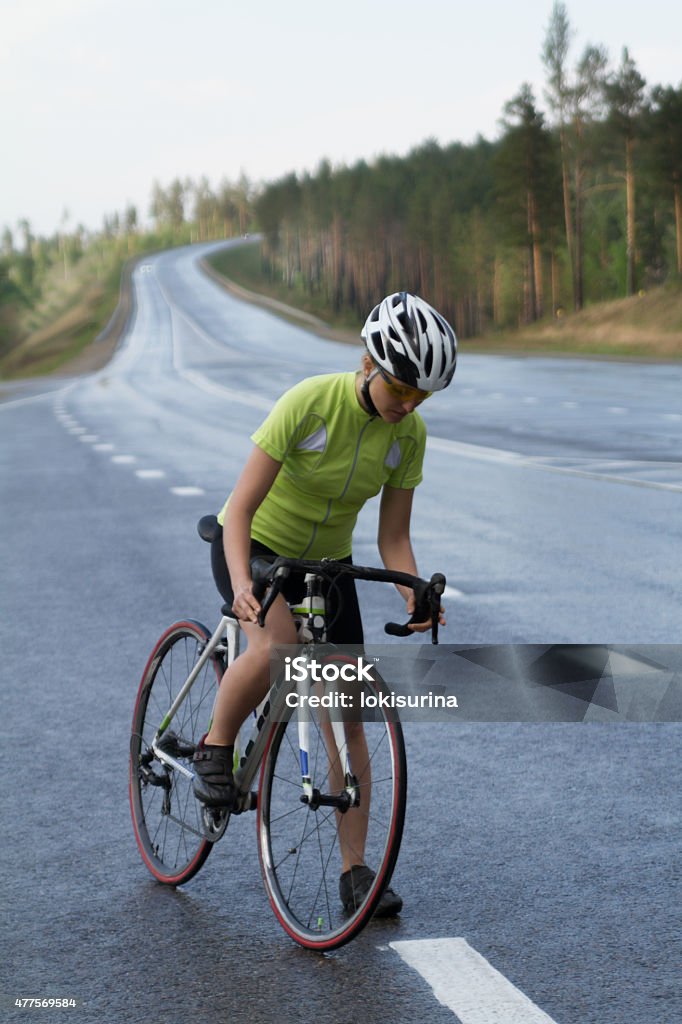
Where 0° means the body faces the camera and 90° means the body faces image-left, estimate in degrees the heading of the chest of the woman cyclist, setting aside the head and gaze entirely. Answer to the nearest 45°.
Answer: approximately 315°

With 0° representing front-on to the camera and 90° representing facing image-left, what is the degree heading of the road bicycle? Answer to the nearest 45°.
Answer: approximately 315°

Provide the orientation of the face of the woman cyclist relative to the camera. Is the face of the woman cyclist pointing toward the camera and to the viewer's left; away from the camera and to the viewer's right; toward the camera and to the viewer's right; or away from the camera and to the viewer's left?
toward the camera and to the viewer's right
